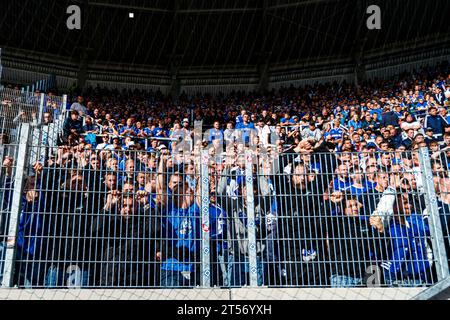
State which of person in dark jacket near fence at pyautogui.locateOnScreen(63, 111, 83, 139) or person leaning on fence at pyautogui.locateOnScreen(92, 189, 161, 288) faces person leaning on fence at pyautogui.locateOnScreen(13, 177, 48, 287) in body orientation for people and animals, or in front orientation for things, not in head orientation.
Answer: person in dark jacket near fence at pyautogui.locateOnScreen(63, 111, 83, 139)

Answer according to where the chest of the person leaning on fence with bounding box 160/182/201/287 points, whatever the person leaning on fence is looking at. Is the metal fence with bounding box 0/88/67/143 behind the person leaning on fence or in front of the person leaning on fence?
behind

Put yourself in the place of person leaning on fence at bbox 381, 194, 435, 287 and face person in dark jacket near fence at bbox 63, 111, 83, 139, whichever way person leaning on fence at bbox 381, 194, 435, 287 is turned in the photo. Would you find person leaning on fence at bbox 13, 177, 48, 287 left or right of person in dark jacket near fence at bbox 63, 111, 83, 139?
left

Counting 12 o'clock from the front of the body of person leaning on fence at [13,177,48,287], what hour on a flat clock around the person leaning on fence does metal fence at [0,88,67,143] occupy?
The metal fence is roughly at 6 o'clock from the person leaning on fence.

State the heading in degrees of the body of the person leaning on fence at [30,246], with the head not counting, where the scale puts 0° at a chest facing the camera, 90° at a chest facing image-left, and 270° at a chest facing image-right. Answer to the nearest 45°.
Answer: approximately 0°

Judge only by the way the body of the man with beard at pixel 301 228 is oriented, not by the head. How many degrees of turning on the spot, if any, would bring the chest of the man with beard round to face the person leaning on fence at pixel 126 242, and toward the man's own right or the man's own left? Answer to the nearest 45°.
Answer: approximately 90° to the man's own right

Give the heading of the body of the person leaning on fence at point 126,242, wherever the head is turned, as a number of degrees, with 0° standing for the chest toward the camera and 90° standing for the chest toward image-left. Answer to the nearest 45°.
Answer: approximately 0°
